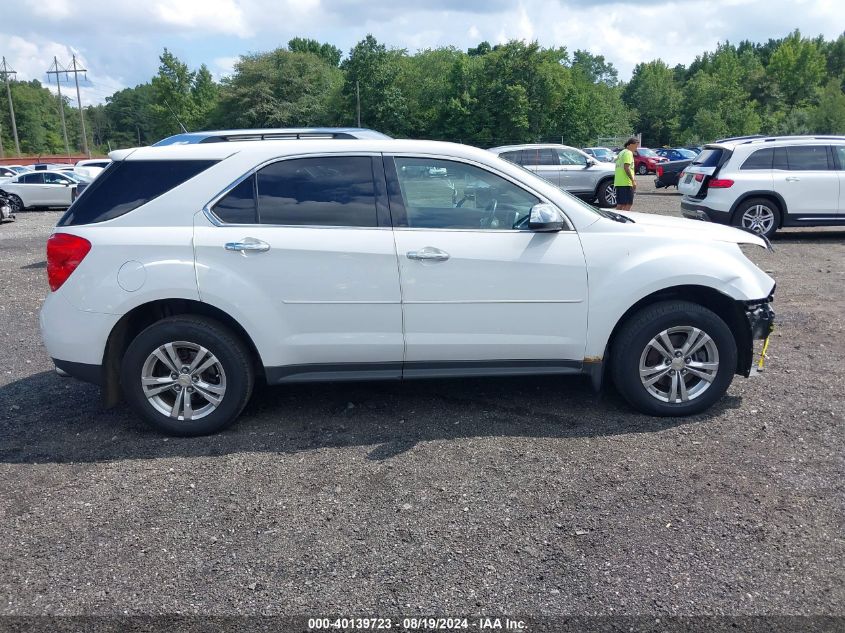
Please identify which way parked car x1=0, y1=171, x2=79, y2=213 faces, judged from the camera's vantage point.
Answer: facing to the right of the viewer

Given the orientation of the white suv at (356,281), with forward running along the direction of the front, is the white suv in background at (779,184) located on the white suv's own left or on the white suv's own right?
on the white suv's own left

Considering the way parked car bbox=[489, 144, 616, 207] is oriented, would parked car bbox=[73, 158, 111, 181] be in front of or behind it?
behind

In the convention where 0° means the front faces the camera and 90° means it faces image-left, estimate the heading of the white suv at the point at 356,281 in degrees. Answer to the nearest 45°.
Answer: approximately 270°

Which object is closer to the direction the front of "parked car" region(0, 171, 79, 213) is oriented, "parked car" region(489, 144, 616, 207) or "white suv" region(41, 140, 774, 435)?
the parked car

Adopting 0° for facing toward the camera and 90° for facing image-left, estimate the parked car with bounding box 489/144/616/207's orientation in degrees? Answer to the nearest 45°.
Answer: approximately 270°
